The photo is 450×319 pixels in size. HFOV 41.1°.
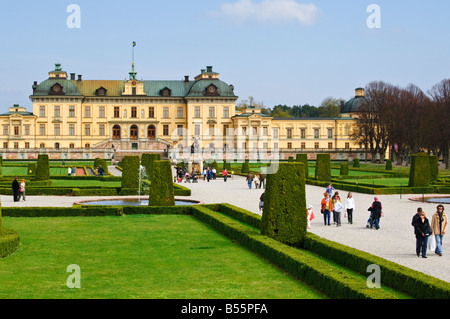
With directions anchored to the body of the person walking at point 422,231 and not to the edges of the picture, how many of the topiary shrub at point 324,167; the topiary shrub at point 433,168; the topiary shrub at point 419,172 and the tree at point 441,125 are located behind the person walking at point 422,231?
4

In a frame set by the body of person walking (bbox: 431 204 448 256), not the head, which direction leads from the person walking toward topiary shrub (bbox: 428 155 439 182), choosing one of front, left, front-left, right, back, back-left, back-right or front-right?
back

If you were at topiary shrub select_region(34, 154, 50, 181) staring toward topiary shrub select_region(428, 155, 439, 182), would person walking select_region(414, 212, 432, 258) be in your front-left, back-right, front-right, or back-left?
front-right

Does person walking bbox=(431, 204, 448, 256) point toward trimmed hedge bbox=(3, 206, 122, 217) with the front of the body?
no

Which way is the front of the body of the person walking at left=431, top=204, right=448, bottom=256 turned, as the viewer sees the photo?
toward the camera

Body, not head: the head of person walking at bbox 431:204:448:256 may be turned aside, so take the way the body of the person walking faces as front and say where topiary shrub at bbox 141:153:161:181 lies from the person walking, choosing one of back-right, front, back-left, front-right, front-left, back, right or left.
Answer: back-right

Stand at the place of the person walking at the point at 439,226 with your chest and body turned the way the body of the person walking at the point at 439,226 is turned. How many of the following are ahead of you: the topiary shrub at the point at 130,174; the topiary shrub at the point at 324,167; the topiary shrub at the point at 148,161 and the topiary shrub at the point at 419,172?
0

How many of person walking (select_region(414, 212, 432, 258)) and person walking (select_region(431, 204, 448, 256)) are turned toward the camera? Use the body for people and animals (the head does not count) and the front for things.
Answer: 2

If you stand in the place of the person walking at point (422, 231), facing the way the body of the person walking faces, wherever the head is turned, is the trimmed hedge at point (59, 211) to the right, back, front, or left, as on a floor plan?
right

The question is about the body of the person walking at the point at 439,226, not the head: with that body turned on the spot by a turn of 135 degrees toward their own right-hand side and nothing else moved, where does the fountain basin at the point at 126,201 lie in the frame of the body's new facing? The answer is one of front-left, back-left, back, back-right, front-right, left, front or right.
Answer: front

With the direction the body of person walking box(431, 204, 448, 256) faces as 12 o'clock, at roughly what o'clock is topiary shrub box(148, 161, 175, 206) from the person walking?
The topiary shrub is roughly at 4 o'clock from the person walking.

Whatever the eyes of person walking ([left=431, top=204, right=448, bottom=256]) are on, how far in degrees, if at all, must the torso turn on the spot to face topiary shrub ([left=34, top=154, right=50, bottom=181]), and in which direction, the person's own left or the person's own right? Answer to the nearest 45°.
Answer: approximately 135° to the person's own right

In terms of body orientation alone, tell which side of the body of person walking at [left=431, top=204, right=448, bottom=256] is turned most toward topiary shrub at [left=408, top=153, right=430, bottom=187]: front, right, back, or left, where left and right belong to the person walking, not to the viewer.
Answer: back

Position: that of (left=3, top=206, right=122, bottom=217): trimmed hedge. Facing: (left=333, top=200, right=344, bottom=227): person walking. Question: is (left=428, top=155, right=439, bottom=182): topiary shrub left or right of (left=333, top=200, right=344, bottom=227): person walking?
left

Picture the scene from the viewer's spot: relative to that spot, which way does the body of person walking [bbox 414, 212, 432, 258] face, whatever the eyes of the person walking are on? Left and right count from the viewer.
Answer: facing the viewer

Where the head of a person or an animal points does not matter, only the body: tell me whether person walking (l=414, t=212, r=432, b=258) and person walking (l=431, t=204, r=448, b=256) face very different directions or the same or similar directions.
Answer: same or similar directions

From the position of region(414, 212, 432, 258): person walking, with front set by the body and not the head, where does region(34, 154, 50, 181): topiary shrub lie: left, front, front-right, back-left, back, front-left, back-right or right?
back-right

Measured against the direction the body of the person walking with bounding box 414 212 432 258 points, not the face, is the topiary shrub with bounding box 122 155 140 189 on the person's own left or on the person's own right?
on the person's own right
